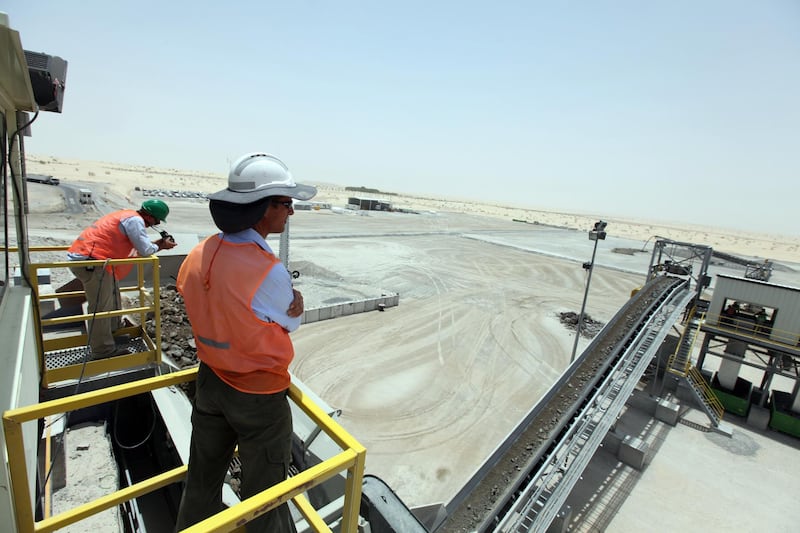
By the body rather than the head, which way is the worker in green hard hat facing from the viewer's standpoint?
to the viewer's right

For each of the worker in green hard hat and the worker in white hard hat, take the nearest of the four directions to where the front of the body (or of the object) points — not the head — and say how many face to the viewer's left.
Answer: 0

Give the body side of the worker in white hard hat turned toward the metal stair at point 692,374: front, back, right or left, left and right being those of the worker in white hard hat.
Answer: front

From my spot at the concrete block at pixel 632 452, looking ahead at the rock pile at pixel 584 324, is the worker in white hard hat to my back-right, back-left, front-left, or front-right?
back-left

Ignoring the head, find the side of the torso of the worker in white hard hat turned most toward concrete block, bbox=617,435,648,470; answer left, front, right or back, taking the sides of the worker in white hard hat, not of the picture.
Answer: front

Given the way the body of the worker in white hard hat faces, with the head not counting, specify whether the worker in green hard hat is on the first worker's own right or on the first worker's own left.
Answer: on the first worker's own left

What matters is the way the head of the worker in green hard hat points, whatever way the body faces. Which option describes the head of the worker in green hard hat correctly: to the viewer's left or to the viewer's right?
to the viewer's right

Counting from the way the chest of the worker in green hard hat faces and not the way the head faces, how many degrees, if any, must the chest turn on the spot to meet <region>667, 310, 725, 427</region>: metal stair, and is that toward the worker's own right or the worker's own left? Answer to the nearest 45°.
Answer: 0° — they already face it

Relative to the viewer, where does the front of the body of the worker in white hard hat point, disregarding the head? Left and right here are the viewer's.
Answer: facing away from the viewer and to the right of the viewer

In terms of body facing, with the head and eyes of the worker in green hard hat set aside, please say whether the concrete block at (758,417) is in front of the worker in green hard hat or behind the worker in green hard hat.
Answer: in front

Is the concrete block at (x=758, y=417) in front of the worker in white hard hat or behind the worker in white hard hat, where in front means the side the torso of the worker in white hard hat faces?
in front
